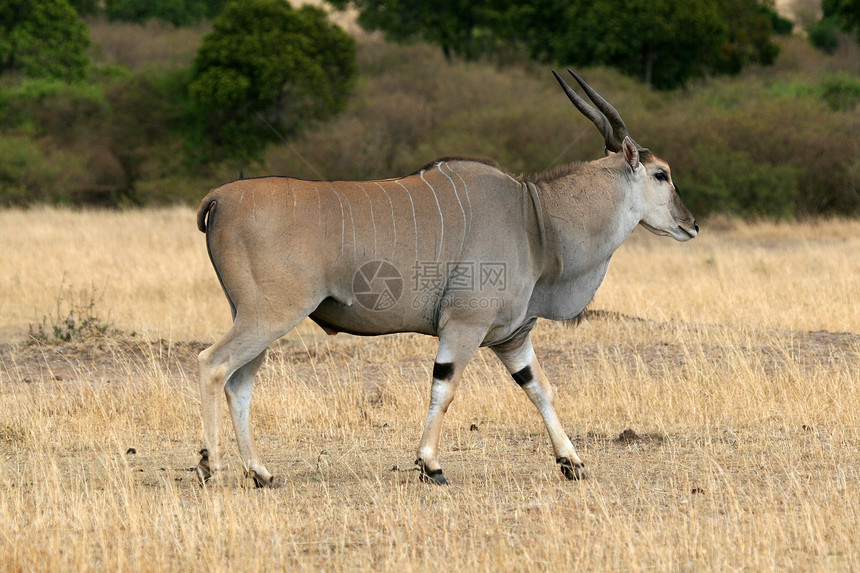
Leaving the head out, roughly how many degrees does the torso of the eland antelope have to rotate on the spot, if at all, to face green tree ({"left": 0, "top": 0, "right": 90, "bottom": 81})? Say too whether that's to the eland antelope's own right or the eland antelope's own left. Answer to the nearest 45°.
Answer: approximately 135° to the eland antelope's own left

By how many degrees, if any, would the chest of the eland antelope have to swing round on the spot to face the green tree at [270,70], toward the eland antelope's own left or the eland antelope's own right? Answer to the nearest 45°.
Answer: approximately 90° to the eland antelope's own left

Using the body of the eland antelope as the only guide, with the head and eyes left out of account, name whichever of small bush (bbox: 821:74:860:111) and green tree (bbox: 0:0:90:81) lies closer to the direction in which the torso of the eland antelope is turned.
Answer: the small bush

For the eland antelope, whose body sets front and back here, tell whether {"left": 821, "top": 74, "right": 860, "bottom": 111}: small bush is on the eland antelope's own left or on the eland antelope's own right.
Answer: on the eland antelope's own left

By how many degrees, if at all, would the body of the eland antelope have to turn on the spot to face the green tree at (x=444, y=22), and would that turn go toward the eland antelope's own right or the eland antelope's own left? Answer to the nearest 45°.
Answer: approximately 90° to the eland antelope's own left

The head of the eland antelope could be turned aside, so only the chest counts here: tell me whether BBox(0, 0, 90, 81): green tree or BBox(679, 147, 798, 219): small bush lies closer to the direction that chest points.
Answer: the small bush

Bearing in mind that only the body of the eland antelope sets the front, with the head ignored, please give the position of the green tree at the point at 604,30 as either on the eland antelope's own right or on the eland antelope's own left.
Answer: on the eland antelope's own left

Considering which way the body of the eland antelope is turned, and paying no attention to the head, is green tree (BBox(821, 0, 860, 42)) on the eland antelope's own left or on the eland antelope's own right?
on the eland antelope's own left

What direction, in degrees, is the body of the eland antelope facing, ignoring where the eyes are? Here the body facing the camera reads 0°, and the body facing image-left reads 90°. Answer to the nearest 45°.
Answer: approximately 270°

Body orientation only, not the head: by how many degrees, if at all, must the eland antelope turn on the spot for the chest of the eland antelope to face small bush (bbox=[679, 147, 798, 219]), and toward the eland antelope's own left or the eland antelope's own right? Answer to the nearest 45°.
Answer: approximately 90° to the eland antelope's own left
